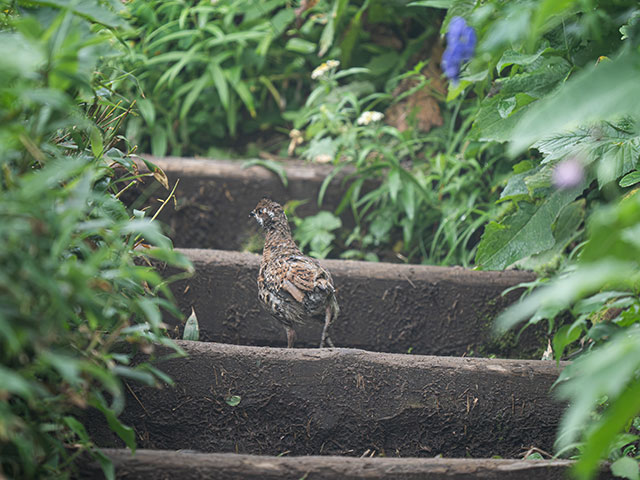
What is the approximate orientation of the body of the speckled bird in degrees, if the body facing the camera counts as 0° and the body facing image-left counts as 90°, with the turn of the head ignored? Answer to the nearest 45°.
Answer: approximately 135°

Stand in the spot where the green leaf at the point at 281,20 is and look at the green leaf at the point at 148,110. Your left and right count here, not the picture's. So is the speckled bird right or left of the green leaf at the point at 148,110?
left

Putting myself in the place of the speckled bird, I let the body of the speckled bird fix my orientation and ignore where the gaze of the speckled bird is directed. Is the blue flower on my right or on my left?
on my right

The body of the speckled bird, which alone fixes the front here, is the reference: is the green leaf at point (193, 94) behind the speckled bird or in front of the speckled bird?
in front

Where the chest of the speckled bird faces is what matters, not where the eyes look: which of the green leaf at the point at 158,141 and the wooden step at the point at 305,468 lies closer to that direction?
the green leaf

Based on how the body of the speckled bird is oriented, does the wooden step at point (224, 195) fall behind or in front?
in front
